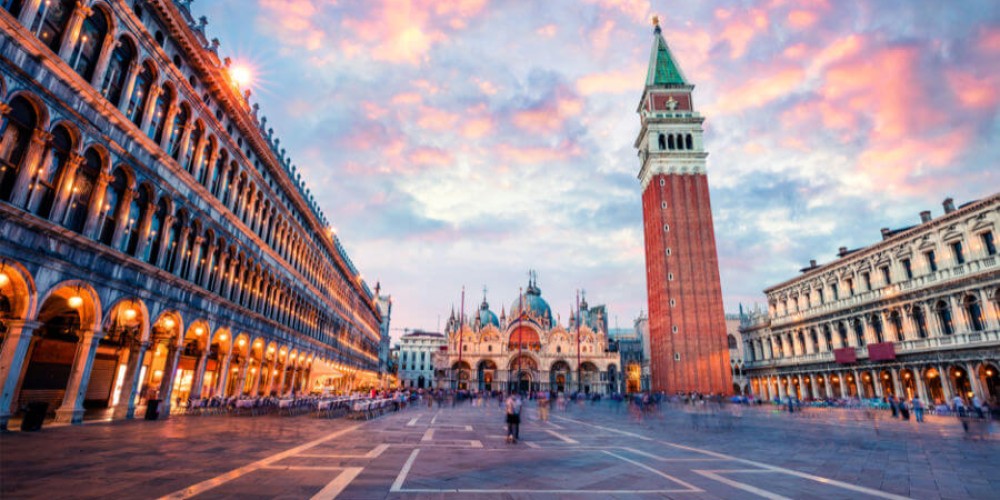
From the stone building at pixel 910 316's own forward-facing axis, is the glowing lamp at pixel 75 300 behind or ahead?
ahead

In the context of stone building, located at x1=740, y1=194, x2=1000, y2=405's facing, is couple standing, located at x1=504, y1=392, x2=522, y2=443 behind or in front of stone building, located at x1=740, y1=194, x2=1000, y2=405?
in front

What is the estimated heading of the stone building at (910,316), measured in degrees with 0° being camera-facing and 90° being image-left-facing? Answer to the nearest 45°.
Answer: approximately 45°
